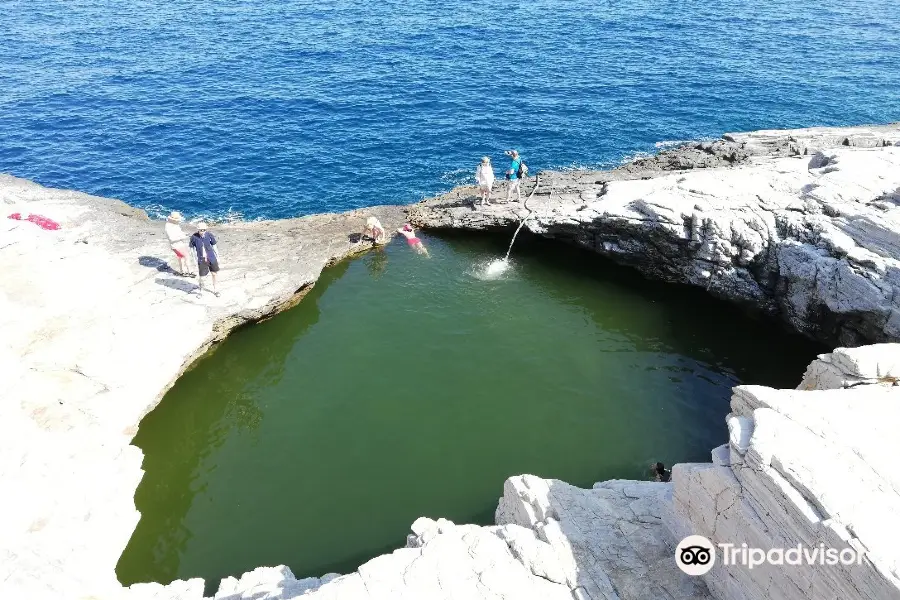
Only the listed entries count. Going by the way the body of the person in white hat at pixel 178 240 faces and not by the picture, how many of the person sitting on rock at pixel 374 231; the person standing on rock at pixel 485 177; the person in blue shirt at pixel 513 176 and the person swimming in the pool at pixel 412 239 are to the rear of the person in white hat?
0

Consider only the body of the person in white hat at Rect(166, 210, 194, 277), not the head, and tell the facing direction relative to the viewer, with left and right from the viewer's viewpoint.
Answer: facing to the right of the viewer

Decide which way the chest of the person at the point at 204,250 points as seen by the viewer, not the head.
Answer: toward the camera

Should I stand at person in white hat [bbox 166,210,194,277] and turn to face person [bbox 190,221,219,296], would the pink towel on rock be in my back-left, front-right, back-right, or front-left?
back-right

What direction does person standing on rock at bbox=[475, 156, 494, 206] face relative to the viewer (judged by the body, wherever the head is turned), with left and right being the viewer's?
facing the viewer

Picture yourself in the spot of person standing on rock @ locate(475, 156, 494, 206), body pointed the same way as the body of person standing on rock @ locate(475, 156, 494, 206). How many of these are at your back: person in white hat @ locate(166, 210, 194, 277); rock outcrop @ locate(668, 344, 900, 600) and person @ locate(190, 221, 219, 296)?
0

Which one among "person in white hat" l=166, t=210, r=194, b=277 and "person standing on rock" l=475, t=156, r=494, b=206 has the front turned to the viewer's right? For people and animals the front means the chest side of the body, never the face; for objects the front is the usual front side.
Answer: the person in white hat

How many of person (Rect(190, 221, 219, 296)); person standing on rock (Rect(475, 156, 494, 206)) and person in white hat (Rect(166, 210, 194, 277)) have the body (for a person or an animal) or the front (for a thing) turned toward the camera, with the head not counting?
2

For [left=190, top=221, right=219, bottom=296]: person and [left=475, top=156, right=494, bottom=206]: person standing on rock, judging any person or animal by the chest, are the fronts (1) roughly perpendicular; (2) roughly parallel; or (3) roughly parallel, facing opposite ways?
roughly parallel

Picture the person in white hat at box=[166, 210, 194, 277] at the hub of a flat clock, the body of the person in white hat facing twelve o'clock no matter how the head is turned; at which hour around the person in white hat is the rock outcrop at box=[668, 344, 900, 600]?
The rock outcrop is roughly at 2 o'clock from the person in white hat.

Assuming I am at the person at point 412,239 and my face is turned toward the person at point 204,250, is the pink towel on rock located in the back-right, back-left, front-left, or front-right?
front-right

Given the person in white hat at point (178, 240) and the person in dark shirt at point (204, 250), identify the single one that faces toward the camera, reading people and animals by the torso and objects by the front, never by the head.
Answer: the person in dark shirt

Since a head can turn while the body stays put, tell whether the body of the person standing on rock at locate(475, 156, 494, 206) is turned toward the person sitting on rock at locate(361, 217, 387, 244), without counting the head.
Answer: no
